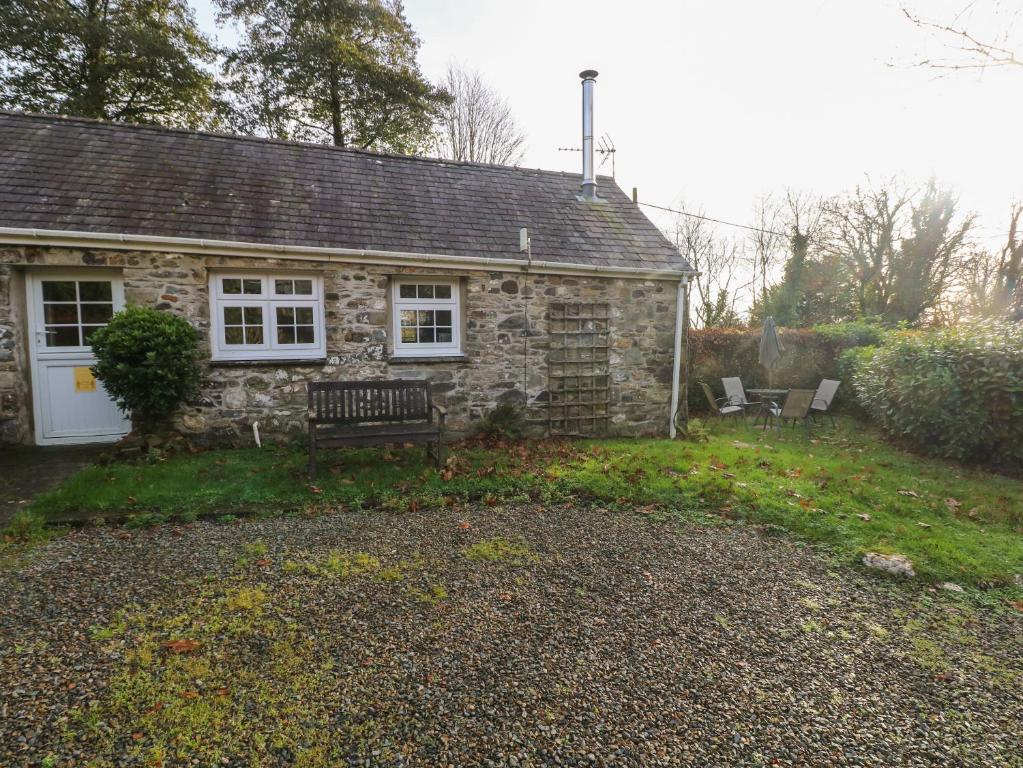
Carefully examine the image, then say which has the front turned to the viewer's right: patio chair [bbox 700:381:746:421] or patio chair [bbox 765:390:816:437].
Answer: patio chair [bbox 700:381:746:421]

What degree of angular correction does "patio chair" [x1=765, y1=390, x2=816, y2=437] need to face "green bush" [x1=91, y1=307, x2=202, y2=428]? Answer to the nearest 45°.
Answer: approximately 90° to its left

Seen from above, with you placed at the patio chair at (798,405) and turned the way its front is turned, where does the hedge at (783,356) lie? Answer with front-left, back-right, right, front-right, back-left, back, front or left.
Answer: front-right

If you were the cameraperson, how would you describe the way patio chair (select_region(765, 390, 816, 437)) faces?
facing away from the viewer and to the left of the viewer

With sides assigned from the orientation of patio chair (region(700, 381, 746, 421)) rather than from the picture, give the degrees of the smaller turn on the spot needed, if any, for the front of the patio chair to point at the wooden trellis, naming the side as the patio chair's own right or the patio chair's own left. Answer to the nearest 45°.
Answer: approximately 135° to the patio chair's own right

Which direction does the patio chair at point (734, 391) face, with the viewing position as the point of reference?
facing the viewer and to the right of the viewer

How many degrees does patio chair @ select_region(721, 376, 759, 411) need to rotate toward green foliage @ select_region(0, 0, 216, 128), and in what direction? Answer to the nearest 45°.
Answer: approximately 135° to its right

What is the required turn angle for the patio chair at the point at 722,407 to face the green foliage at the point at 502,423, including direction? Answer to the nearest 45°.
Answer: approximately 135° to its right

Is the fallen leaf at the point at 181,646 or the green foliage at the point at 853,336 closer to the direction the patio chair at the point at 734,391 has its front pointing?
the fallen leaf

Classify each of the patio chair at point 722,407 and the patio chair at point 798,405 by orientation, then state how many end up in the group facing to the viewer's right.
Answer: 1

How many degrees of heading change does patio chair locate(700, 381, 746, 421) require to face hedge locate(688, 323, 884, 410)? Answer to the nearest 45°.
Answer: approximately 45° to its left

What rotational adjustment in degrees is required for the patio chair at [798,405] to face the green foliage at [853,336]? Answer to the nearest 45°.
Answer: approximately 45° to its right

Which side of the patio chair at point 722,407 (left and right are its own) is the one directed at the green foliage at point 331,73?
back

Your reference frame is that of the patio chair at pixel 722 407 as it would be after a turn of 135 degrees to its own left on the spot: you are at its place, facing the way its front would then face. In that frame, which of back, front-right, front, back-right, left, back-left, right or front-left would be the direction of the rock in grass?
back-left

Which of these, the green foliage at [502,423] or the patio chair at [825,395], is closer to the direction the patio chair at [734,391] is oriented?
the patio chair

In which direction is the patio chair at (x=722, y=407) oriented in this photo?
to the viewer's right

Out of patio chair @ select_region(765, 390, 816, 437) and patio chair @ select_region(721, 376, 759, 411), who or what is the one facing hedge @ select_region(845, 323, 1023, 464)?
patio chair @ select_region(721, 376, 759, 411)
